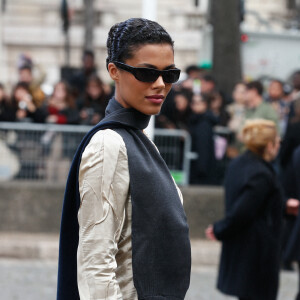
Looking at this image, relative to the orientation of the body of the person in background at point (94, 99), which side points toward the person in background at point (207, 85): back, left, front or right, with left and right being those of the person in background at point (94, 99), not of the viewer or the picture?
left

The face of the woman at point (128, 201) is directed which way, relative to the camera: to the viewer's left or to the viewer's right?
to the viewer's right

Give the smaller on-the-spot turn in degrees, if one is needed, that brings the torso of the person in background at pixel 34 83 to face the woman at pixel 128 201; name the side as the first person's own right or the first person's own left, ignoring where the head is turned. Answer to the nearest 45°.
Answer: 0° — they already face them

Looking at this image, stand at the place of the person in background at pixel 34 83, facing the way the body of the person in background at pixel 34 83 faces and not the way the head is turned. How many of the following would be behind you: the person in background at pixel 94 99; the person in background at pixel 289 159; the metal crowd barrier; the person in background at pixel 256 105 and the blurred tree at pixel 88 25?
1

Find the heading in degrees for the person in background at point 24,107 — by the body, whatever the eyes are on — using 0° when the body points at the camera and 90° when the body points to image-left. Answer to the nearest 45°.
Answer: approximately 0°

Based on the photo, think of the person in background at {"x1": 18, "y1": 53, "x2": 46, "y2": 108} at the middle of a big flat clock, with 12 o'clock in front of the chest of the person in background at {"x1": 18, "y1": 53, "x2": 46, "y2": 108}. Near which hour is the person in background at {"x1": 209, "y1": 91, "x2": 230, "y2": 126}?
the person in background at {"x1": 209, "y1": 91, "x2": 230, "y2": 126} is roughly at 10 o'clock from the person in background at {"x1": 18, "y1": 53, "x2": 46, "y2": 108}.
